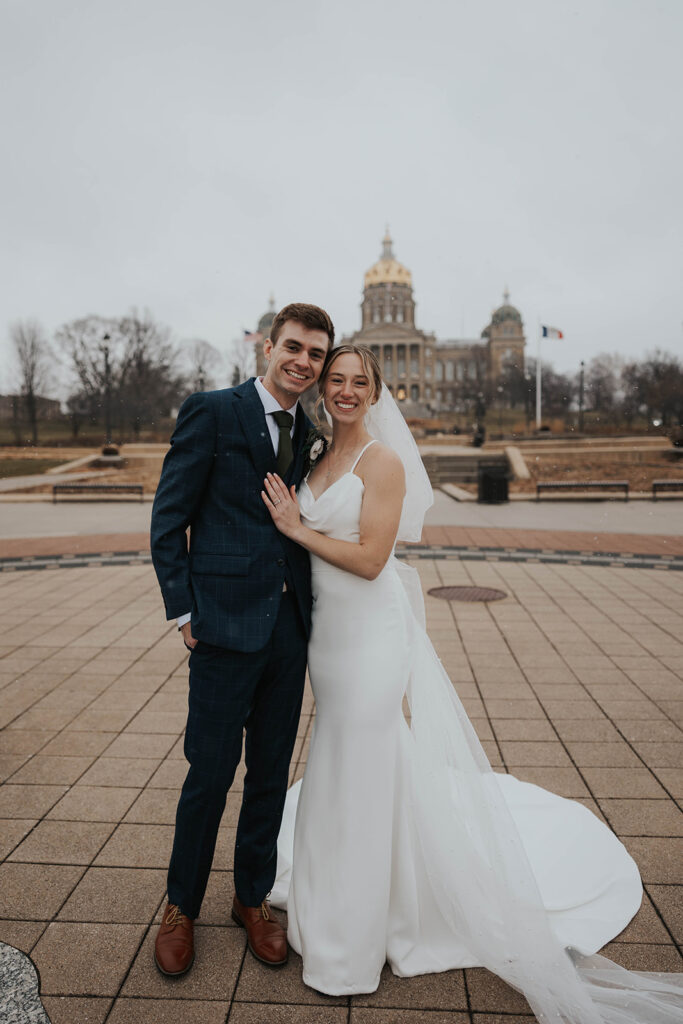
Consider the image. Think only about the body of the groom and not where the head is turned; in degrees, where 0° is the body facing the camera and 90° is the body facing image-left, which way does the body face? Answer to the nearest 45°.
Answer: approximately 315°

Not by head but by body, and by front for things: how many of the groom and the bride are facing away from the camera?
0

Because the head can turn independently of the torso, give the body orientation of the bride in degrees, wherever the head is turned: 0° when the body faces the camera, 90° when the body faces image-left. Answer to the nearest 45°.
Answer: approximately 45°

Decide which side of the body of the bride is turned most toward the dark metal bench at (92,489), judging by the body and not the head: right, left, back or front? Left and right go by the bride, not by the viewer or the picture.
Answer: right

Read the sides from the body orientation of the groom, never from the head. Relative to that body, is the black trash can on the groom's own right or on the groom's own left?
on the groom's own left

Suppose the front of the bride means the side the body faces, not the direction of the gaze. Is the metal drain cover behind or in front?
behind

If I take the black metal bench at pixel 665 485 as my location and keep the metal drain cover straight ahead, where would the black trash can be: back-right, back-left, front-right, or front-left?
front-right

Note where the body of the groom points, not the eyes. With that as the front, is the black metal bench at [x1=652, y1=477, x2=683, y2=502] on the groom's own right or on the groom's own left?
on the groom's own left
